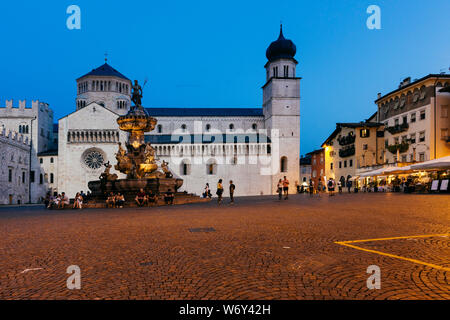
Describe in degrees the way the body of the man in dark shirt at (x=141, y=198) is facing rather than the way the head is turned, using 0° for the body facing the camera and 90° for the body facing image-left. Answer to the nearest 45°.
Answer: approximately 0°

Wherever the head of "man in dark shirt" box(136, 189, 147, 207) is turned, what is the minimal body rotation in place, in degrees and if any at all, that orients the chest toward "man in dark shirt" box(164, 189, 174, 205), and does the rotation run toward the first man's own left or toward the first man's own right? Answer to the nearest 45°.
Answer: approximately 135° to the first man's own left
